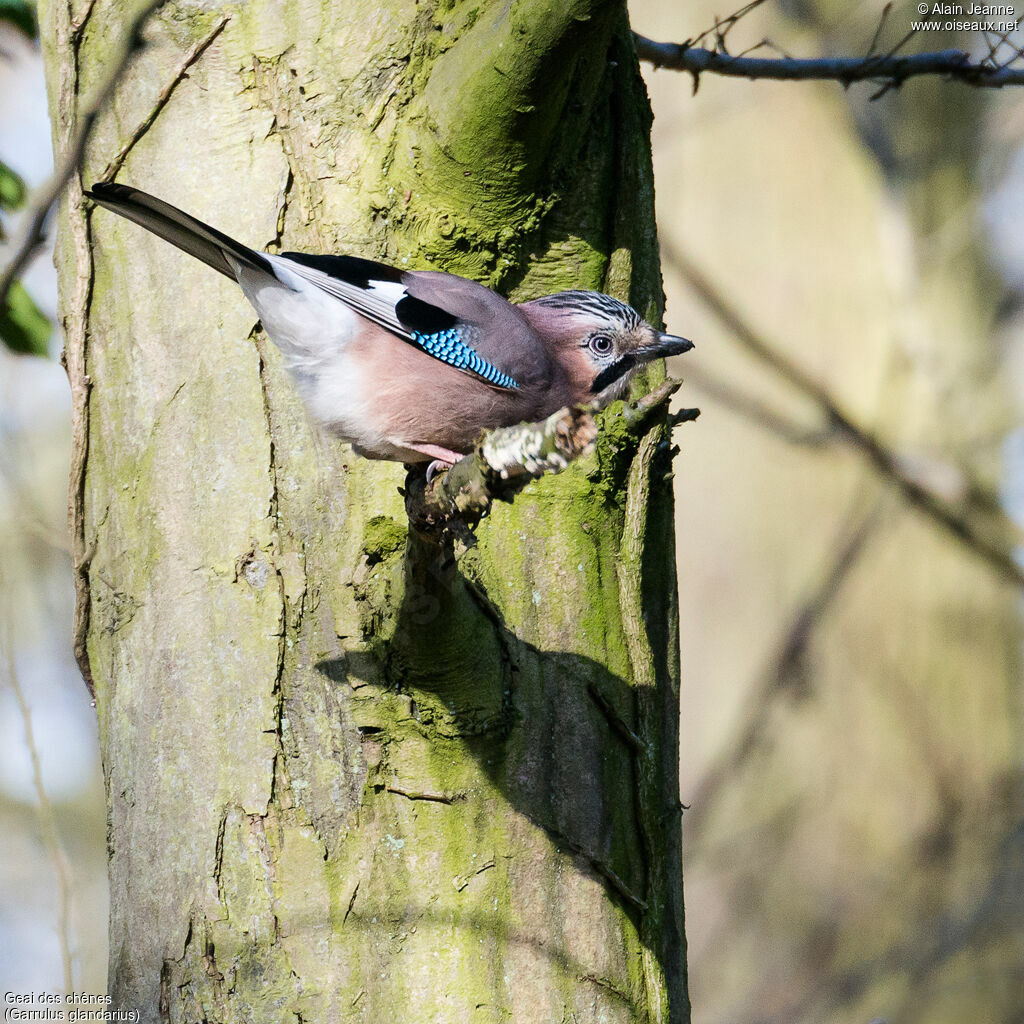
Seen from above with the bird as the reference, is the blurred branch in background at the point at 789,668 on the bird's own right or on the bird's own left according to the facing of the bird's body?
on the bird's own left

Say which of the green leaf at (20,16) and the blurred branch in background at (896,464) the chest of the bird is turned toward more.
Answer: the blurred branch in background

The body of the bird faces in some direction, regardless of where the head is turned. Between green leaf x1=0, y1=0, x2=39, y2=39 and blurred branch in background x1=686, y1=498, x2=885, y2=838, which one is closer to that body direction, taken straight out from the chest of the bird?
the blurred branch in background

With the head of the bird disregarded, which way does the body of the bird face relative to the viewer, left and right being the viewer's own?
facing to the right of the viewer

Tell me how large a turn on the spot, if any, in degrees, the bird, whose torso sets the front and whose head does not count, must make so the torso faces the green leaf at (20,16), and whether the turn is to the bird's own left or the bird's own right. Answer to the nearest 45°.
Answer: approximately 180°

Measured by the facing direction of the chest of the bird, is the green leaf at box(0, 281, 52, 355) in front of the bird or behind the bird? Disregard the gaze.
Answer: behind

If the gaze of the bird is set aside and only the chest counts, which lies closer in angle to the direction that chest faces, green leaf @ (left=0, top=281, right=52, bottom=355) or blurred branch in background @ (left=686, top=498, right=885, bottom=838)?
the blurred branch in background

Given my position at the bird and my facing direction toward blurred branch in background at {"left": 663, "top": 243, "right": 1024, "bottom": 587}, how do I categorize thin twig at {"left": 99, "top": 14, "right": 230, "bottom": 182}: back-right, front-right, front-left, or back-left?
back-left
